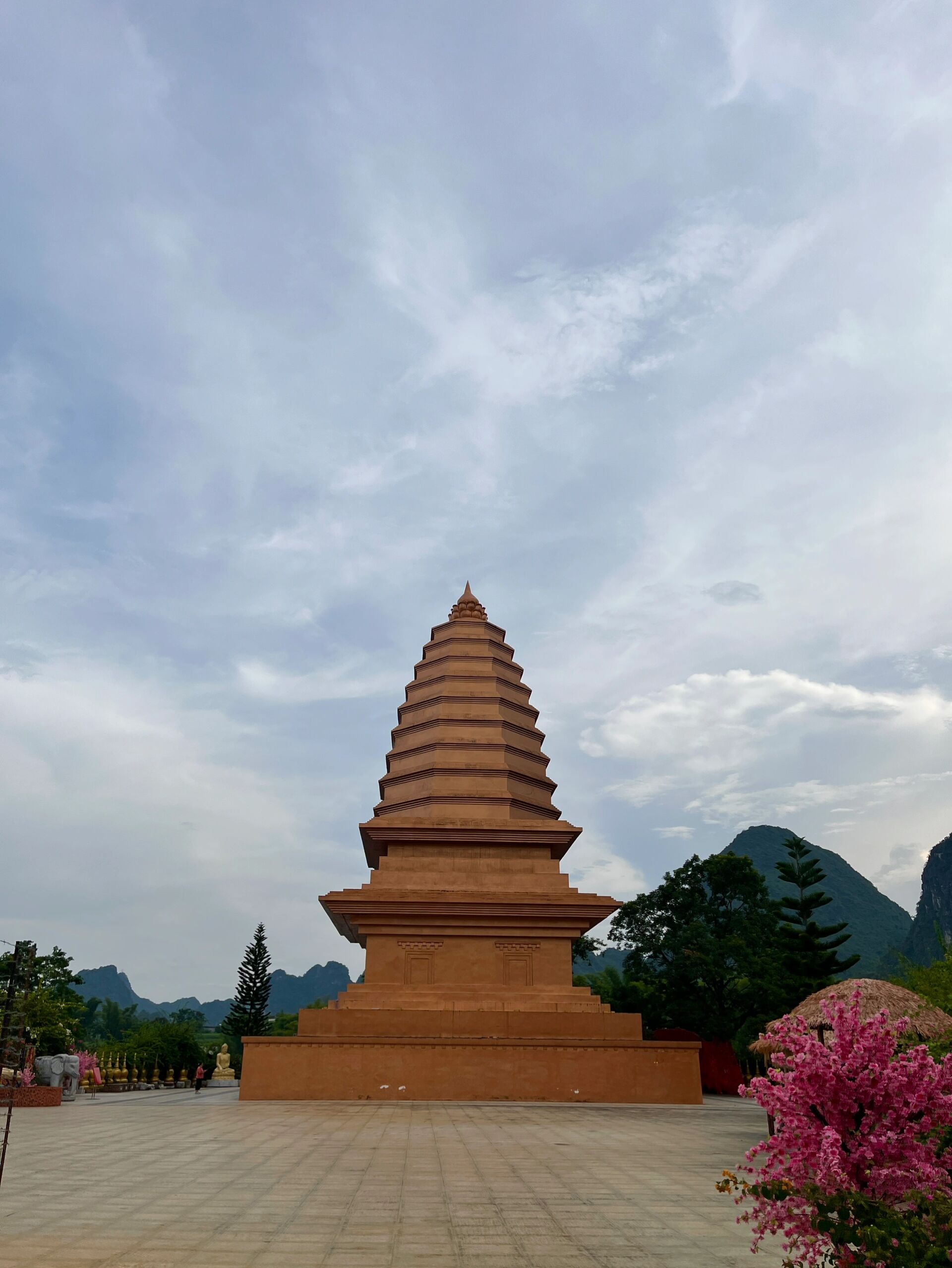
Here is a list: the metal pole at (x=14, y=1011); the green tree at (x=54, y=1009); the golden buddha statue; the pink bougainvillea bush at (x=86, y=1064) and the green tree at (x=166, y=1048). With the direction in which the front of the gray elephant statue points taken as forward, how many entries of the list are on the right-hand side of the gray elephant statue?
1

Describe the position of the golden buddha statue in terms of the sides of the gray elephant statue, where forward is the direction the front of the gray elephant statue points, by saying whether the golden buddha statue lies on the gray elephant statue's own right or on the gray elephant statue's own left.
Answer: on the gray elephant statue's own left

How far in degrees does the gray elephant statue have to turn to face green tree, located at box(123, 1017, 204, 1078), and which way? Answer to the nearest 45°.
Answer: approximately 90° to its left

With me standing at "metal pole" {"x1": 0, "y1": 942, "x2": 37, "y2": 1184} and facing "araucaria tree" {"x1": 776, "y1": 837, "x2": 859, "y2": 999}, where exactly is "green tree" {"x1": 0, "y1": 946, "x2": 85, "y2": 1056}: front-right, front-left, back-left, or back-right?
front-left

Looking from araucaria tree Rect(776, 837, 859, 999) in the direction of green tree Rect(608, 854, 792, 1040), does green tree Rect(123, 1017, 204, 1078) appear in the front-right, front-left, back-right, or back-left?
front-left

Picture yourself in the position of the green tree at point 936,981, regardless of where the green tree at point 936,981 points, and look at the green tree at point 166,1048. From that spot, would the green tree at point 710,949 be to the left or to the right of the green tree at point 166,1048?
right
